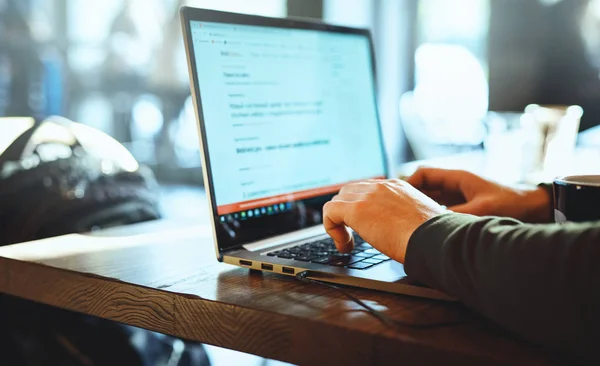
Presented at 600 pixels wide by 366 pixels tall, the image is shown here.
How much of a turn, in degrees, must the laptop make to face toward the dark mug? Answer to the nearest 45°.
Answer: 0° — it already faces it

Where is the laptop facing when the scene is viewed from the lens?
facing the viewer and to the right of the viewer
